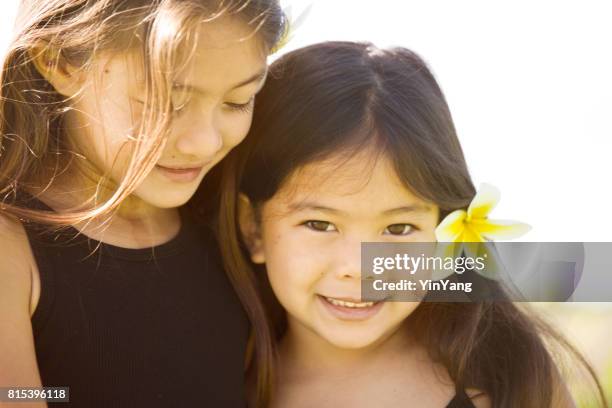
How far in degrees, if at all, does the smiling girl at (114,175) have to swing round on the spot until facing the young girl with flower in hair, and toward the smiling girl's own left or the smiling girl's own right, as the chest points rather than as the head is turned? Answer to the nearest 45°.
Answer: approximately 90° to the smiling girl's own left

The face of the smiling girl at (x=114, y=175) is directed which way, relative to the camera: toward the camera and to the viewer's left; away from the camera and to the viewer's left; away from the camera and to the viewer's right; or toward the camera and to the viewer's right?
toward the camera and to the viewer's right

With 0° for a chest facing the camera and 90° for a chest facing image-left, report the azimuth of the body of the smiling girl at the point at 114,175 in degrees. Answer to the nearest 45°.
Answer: approximately 315°

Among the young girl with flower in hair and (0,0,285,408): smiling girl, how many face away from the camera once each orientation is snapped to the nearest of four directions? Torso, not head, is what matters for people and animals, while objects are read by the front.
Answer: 0
